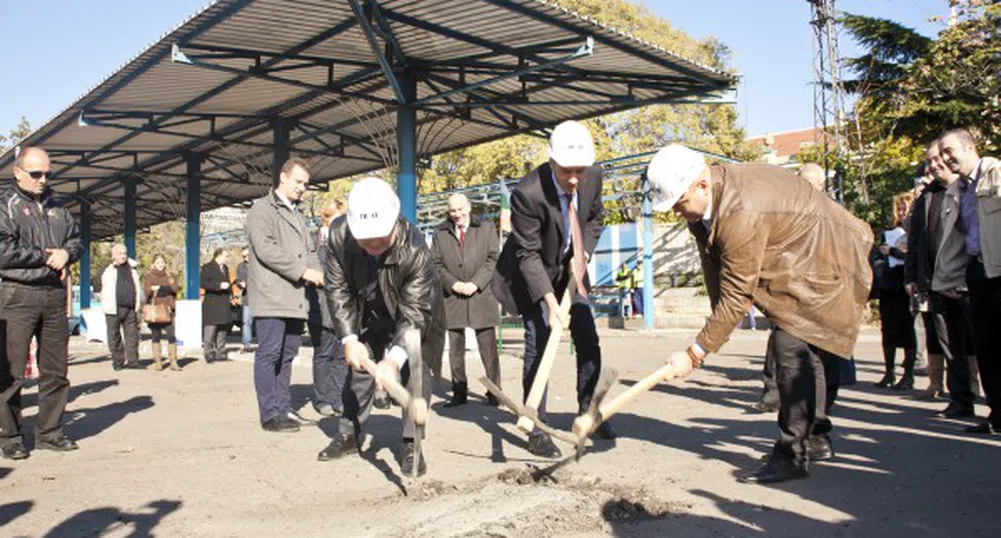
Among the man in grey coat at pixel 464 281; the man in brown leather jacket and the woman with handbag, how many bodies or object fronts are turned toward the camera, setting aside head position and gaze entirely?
2

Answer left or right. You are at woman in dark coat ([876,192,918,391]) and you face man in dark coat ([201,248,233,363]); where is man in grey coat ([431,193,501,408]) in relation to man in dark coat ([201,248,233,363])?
left

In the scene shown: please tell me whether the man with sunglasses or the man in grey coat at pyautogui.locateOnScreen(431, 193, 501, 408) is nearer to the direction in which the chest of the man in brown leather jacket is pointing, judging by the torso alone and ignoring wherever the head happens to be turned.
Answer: the man with sunglasses

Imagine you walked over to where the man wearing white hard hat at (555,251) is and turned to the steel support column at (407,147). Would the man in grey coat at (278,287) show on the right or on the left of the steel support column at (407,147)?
left

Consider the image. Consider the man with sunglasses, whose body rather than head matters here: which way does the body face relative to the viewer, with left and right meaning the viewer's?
facing the viewer and to the right of the viewer

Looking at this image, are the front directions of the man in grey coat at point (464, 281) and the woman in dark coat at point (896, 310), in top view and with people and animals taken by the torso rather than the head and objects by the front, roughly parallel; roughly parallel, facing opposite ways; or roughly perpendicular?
roughly perpendicular

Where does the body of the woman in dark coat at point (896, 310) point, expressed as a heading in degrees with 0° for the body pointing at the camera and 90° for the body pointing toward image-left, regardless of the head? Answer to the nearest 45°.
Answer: approximately 45°

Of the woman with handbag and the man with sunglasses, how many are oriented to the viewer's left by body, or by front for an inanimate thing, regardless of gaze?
0

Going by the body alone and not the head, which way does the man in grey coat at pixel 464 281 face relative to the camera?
toward the camera

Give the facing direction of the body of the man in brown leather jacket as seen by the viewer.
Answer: to the viewer's left

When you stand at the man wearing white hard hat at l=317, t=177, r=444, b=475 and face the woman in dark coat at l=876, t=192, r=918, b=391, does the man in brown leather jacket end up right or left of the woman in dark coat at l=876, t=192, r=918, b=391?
right

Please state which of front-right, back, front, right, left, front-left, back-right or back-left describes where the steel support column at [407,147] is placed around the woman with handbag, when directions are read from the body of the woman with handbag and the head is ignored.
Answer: left

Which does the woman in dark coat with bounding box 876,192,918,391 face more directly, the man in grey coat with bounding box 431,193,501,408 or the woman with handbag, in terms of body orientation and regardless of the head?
the man in grey coat

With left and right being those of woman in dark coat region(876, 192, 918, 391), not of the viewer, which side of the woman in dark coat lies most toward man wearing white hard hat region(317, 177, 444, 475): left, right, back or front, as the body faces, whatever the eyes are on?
front

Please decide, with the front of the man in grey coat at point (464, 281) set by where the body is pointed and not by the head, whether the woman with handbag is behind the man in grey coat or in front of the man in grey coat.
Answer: behind
